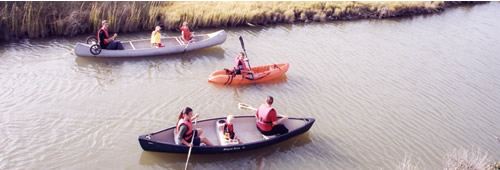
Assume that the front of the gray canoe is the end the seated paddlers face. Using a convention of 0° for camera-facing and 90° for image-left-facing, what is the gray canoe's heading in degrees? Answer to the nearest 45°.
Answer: approximately 270°

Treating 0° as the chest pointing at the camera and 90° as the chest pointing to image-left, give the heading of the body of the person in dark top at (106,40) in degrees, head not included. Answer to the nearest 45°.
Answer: approximately 270°

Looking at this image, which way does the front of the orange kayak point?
to the viewer's right

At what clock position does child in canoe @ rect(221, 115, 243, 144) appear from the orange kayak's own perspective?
The child in canoe is roughly at 3 o'clock from the orange kayak.

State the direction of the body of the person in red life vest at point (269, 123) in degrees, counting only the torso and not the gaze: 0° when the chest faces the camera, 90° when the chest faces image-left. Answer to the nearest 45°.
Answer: approximately 225°

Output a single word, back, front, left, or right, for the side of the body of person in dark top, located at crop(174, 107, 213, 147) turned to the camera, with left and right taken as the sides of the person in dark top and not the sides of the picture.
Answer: right
